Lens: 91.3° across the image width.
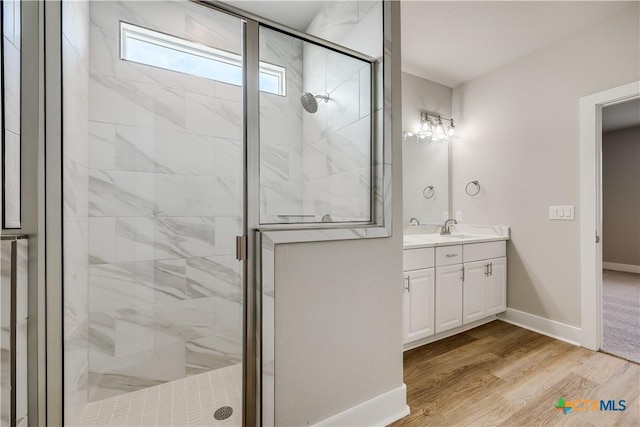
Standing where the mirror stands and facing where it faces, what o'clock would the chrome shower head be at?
The chrome shower head is roughly at 2 o'clock from the mirror.

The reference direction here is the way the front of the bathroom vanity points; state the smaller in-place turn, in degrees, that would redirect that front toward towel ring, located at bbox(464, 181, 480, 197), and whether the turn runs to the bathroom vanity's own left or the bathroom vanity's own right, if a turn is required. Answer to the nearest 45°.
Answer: approximately 135° to the bathroom vanity's own left

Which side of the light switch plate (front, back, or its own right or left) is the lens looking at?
front

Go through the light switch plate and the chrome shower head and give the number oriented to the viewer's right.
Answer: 0

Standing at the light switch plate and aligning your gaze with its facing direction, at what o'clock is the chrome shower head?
The chrome shower head is roughly at 1 o'clock from the light switch plate.

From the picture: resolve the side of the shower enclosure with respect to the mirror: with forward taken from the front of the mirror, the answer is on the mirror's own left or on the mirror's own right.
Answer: on the mirror's own right

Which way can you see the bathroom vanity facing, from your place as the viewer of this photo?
facing the viewer and to the right of the viewer

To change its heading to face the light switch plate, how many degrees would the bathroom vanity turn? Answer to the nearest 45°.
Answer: approximately 90° to its left

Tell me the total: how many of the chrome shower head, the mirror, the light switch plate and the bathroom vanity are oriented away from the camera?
0

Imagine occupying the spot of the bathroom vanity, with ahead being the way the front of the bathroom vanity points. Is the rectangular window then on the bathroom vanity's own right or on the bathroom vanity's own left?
on the bathroom vanity's own right

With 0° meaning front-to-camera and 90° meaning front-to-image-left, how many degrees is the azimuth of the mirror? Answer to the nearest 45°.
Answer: approximately 315°
